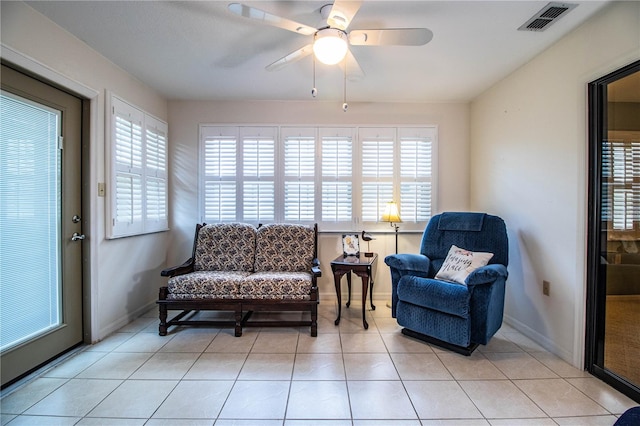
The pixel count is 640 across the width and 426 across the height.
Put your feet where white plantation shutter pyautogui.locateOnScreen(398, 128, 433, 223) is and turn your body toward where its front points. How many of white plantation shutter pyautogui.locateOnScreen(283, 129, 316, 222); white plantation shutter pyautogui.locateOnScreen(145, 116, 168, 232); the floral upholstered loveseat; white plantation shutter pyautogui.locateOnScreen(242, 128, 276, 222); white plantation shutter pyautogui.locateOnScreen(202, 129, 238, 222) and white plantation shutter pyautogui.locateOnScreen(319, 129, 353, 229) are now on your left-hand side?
0

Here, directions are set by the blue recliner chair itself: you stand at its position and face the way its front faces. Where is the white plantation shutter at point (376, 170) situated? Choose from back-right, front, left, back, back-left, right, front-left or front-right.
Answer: right

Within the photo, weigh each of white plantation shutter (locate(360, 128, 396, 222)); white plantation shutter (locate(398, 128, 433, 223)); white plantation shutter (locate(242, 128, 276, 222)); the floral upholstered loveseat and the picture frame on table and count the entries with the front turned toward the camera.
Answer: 5

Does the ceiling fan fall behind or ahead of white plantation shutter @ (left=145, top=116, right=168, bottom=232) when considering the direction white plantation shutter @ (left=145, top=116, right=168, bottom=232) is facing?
ahead

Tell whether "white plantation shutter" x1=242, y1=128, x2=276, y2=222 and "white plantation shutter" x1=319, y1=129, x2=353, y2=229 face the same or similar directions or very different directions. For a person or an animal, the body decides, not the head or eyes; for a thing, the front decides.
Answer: same or similar directions

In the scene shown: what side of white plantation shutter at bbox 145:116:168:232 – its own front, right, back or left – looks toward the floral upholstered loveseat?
front

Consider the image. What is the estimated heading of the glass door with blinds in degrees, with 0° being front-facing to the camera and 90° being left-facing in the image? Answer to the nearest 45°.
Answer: approximately 315°

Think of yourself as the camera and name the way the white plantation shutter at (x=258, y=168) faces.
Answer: facing the viewer

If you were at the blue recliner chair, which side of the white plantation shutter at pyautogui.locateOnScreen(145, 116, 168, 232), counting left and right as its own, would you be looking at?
front

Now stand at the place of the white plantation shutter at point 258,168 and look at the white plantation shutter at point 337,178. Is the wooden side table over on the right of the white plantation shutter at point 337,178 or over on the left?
right

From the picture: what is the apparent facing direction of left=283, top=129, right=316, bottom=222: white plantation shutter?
toward the camera

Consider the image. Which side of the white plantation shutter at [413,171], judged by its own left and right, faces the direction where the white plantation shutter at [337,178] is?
right

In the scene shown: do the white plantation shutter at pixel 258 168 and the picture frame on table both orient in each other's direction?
no

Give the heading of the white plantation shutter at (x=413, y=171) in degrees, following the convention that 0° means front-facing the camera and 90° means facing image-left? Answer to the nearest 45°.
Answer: approximately 0°

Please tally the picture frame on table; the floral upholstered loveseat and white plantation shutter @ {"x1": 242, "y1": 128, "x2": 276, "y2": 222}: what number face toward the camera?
3

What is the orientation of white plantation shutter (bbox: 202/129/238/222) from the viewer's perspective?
toward the camera

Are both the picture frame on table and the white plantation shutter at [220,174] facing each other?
no

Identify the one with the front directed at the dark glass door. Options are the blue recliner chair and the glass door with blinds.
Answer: the glass door with blinds

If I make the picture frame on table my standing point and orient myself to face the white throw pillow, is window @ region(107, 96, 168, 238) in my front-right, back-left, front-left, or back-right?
back-right

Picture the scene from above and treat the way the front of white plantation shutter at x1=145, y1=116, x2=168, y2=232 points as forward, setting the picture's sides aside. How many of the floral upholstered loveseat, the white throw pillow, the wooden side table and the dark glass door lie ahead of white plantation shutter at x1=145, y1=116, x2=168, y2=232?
4

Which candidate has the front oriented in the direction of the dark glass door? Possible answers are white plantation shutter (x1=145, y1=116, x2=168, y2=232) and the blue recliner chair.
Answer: the white plantation shutter
